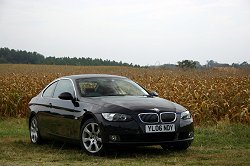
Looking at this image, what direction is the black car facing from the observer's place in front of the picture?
facing the viewer and to the right of the viewer
